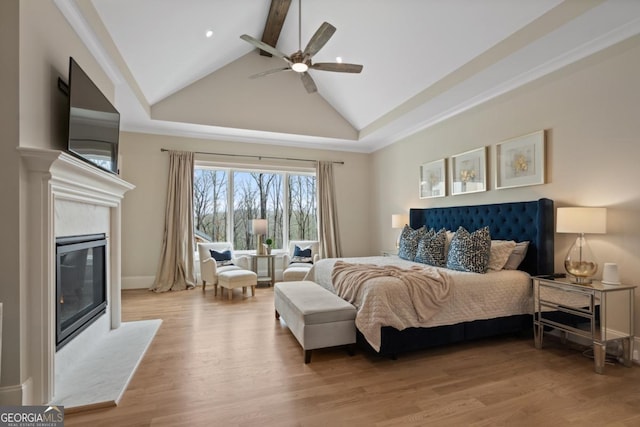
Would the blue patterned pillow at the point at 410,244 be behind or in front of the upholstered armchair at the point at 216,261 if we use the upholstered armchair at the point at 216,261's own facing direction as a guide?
in front

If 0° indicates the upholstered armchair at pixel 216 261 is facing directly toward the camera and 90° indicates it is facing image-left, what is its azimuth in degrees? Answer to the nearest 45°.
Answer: approximately 315°

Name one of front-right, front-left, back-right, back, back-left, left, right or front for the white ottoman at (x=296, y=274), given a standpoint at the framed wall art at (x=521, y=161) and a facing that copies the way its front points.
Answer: front-right

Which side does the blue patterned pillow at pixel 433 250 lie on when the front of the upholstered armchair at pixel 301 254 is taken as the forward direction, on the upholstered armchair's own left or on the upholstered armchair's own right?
on the upholstered armchair's own left

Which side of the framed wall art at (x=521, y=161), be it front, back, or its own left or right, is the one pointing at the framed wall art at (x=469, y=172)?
right

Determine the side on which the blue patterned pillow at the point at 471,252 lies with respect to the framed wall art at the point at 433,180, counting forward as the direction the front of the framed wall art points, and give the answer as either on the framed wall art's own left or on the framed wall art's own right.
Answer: on the framed wall art's own left

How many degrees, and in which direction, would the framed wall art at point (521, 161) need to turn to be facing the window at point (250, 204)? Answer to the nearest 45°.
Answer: approximately 45° to its right

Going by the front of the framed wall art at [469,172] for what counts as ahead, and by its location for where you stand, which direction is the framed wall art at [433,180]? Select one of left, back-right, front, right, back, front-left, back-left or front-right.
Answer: right

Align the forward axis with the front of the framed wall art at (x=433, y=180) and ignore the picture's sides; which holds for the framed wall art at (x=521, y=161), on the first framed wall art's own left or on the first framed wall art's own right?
on the first framed wall art's own left

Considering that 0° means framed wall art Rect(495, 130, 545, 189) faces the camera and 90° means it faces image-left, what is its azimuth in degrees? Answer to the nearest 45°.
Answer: approximately 45°

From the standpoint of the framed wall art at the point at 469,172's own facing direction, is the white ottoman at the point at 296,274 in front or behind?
in front

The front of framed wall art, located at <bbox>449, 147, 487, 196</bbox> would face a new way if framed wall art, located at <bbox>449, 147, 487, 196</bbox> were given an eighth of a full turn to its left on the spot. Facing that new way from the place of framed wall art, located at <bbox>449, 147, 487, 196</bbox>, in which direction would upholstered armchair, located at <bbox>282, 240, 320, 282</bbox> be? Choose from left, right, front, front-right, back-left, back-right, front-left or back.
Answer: right
